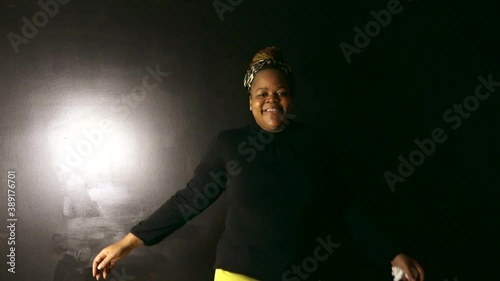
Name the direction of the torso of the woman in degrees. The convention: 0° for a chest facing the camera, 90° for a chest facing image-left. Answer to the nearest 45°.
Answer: approximately 0°
